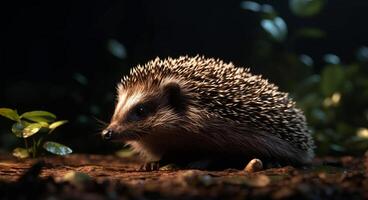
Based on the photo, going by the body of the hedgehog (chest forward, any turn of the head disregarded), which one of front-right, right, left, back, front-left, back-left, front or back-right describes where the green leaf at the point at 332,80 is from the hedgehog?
back-right

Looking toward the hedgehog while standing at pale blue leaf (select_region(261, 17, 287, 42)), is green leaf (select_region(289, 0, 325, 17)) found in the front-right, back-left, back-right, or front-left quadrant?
back-left

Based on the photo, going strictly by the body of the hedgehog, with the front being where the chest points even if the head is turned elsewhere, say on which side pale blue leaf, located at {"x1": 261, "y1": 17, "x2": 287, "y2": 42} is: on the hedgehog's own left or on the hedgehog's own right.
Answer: on the hedgehog's own right

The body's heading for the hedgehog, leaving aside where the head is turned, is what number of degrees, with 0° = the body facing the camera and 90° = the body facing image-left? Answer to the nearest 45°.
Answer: approximately 90°
